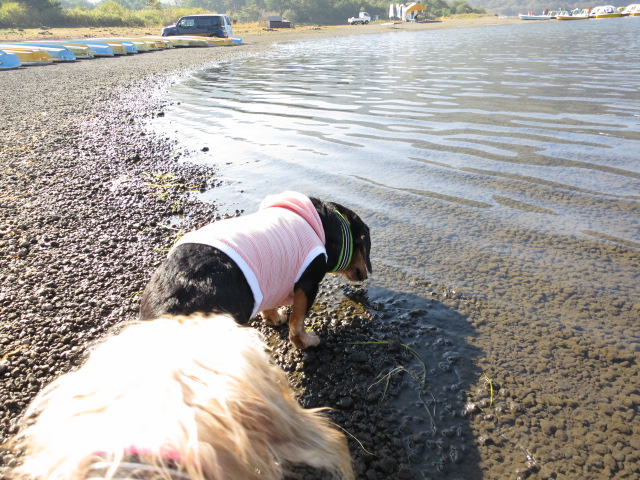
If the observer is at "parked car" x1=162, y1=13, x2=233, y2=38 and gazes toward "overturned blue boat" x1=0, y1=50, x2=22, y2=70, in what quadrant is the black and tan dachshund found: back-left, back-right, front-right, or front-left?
front-left

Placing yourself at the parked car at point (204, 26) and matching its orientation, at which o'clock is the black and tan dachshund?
The black and tan dachshund is roughly at 9 o'clock from the parked car.

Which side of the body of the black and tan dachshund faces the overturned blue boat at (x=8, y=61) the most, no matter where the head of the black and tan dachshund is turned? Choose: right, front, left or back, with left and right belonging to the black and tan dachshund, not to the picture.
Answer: left

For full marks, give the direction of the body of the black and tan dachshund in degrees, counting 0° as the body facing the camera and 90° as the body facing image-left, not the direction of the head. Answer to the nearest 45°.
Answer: approximately 225°

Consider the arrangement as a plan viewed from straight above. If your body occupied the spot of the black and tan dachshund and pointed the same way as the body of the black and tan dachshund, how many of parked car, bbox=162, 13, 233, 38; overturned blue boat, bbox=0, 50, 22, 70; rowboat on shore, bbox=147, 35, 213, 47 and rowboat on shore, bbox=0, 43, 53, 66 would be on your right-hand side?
0

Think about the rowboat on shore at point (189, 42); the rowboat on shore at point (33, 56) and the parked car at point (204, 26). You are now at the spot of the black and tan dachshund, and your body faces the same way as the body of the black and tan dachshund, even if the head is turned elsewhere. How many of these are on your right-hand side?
0

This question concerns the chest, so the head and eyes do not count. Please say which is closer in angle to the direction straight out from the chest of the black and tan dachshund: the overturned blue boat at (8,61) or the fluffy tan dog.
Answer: the overturned blue boat

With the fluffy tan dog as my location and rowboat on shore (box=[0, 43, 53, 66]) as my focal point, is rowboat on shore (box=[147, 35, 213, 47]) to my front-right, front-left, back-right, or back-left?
front-right

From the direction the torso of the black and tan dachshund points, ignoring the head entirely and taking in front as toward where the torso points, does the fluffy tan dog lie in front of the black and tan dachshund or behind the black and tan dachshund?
behind

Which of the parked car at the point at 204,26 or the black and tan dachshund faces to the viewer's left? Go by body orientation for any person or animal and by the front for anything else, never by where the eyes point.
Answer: the parked car

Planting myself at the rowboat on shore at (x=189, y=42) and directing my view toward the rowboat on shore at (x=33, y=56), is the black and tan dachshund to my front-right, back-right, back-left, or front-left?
front-left

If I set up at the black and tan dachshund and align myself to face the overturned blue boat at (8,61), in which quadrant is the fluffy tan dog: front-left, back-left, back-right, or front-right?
back-left

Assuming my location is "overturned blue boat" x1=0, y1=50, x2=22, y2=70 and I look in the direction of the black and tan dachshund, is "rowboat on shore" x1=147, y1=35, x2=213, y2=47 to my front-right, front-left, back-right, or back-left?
back-left

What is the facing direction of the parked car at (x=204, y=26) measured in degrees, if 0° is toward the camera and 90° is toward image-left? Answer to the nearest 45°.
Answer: approximately 90°

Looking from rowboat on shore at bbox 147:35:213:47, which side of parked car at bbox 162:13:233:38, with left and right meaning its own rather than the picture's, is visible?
left

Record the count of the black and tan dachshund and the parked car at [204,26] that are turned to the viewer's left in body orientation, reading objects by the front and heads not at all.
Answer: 1

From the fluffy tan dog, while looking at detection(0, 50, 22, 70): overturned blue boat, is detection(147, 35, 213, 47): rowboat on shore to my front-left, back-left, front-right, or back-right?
front-right

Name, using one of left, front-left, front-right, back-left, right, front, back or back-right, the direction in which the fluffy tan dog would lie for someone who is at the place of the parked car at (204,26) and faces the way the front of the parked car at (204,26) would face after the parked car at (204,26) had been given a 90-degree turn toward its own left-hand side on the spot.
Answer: front

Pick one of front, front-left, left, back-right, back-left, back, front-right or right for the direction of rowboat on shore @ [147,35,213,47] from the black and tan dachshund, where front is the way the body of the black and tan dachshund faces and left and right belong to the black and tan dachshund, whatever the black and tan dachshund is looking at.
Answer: front-left
